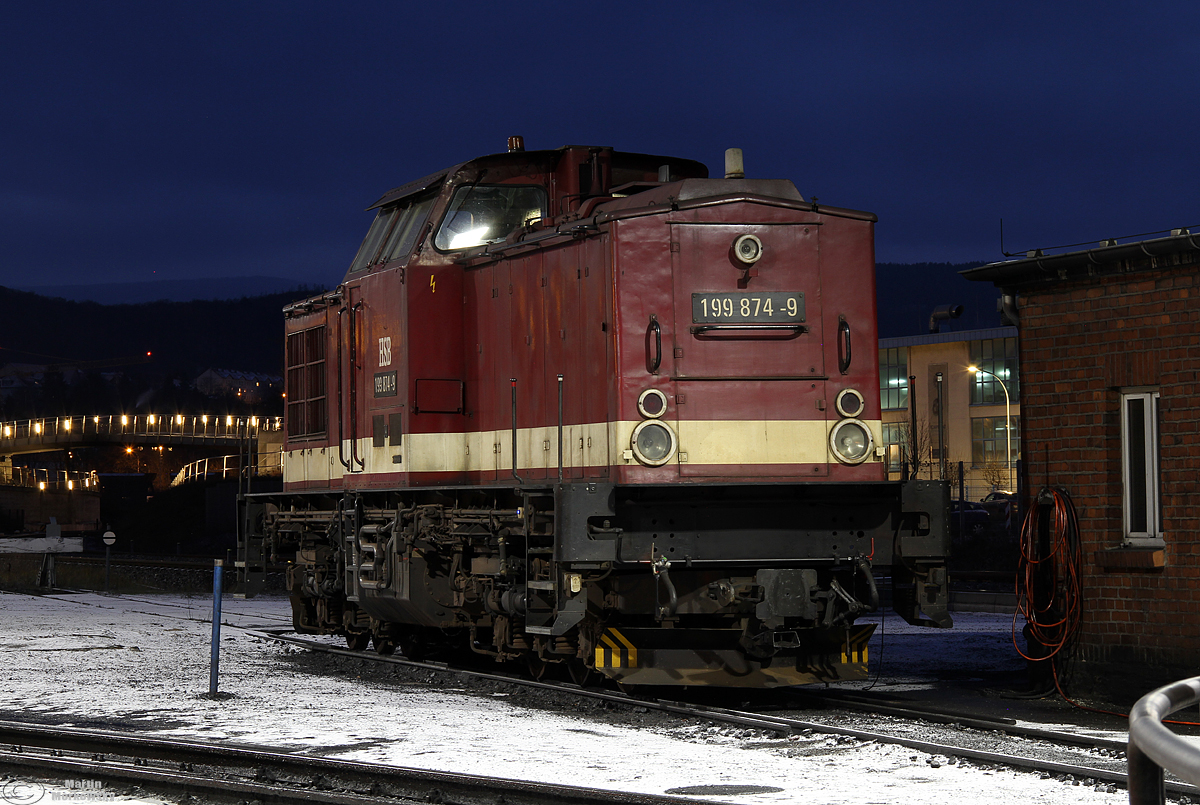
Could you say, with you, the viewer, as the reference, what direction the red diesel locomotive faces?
facing the viewer and to the right of the viewer

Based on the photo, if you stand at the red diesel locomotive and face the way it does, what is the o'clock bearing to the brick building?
The brick building is roughly at 10 o'clock from the red diesel locomotive.

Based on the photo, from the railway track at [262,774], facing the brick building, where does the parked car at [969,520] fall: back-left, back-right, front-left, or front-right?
front-left

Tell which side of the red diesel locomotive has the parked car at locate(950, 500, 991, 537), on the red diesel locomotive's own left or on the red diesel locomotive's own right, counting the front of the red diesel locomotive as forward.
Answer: on the red diesel locomotive's own left

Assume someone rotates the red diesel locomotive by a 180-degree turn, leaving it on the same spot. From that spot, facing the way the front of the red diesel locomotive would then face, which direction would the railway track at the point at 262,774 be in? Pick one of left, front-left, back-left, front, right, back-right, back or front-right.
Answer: left

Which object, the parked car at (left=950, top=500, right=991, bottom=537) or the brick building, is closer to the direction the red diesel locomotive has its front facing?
the brick building
